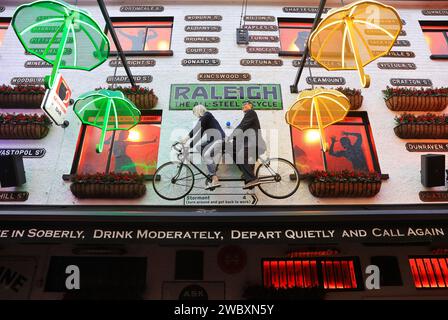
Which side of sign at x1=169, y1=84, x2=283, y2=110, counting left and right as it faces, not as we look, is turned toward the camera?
front

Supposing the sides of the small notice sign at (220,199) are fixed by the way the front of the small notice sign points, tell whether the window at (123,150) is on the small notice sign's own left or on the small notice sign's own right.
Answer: on the small notice sign's own right

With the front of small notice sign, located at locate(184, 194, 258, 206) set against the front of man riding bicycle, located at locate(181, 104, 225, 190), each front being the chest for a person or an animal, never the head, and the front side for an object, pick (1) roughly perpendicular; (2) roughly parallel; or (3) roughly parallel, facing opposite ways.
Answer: roughly perpendicular

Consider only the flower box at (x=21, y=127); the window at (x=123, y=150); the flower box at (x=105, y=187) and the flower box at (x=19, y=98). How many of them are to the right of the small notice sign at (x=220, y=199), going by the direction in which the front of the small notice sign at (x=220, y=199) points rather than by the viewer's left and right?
4

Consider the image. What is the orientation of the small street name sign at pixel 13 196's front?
toward the camera

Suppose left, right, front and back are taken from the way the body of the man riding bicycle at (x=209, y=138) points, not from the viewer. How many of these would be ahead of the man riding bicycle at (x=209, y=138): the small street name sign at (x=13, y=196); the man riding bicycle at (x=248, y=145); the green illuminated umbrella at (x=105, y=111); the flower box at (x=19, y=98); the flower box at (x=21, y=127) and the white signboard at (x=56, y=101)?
5

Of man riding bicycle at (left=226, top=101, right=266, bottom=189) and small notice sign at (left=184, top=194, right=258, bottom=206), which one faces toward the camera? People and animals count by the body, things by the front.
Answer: the small notice sign

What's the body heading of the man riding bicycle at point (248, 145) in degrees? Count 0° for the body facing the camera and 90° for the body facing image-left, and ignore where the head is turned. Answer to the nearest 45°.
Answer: approximately 90°
